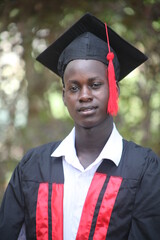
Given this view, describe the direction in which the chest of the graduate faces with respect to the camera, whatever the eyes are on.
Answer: toward the camera
